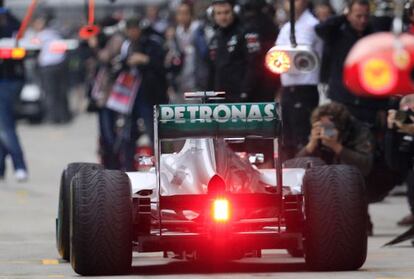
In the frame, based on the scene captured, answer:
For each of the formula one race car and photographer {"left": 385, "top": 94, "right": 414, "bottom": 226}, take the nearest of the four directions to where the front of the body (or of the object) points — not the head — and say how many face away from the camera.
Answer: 1

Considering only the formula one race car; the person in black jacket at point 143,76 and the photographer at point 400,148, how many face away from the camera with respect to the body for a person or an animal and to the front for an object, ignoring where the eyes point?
1

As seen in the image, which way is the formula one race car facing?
away from the camera

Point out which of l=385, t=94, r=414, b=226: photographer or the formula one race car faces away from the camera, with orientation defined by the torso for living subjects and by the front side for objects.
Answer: the formula one race car

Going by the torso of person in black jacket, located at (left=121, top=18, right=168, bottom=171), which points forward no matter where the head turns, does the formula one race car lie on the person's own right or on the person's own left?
on the person's own left

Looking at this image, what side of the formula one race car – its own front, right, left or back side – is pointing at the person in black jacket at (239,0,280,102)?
front

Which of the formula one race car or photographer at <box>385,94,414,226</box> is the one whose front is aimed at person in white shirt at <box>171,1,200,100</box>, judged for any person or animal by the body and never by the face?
the formula one race car

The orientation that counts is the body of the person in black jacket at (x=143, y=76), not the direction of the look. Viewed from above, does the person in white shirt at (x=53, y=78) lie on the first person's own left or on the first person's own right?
on the first person's own right

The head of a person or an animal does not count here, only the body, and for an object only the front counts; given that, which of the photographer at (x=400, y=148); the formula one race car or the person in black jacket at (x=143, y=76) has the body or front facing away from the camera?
the formula one race car

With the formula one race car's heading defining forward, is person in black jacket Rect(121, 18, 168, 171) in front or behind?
in front

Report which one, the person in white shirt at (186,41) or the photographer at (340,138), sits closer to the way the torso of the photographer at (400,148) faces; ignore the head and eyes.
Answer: the photographer

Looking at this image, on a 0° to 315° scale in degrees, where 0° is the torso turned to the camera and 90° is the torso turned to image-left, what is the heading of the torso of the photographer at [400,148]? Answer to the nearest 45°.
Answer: approximately 45°
